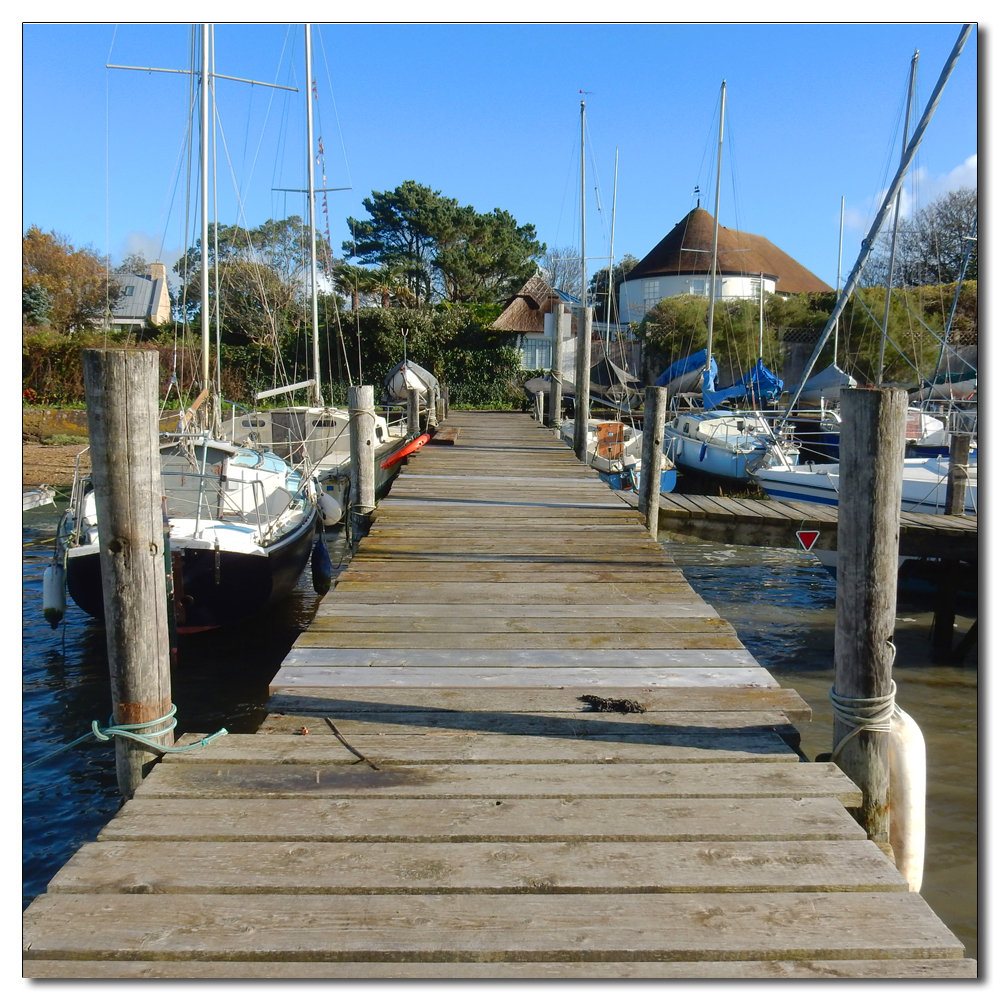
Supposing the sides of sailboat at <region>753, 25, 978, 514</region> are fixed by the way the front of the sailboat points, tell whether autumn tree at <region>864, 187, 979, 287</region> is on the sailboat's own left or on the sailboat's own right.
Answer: on the sailboat's own right

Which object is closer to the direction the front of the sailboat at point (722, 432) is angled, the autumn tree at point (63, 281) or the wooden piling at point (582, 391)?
the wooden piling

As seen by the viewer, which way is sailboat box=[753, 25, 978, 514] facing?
to the viewer's left

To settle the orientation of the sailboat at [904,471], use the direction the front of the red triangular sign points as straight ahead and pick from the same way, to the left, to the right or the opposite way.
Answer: to the right

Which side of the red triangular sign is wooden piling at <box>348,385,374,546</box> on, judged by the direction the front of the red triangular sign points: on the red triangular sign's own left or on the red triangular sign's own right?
on the red triangular sign's own right

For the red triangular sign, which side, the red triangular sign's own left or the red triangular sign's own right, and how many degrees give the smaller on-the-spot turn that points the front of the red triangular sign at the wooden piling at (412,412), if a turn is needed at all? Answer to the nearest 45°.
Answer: approximately 135° to the red triangular sign's own right

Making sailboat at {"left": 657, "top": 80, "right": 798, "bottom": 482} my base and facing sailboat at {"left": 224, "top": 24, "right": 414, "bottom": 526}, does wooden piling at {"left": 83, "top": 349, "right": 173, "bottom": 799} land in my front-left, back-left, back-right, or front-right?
front-left

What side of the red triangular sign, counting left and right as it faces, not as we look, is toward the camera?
front
